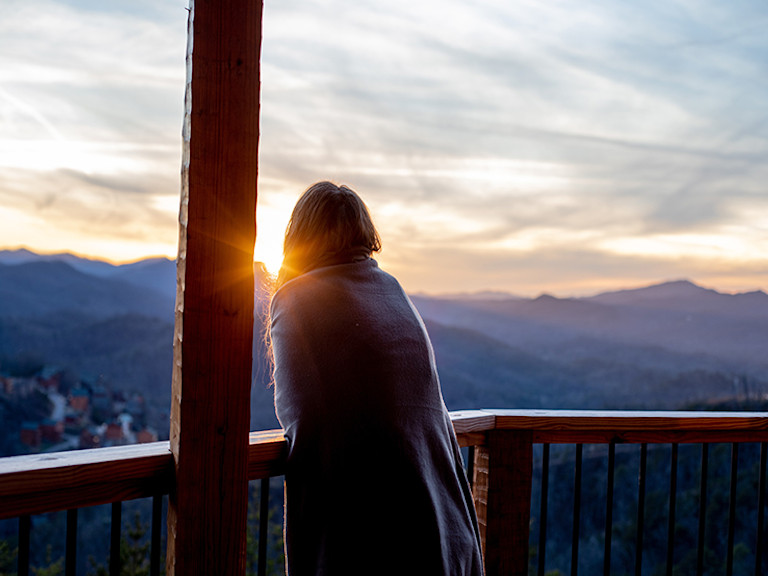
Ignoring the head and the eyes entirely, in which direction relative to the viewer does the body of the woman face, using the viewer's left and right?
facing away from the viewer and to the left of the viewer
